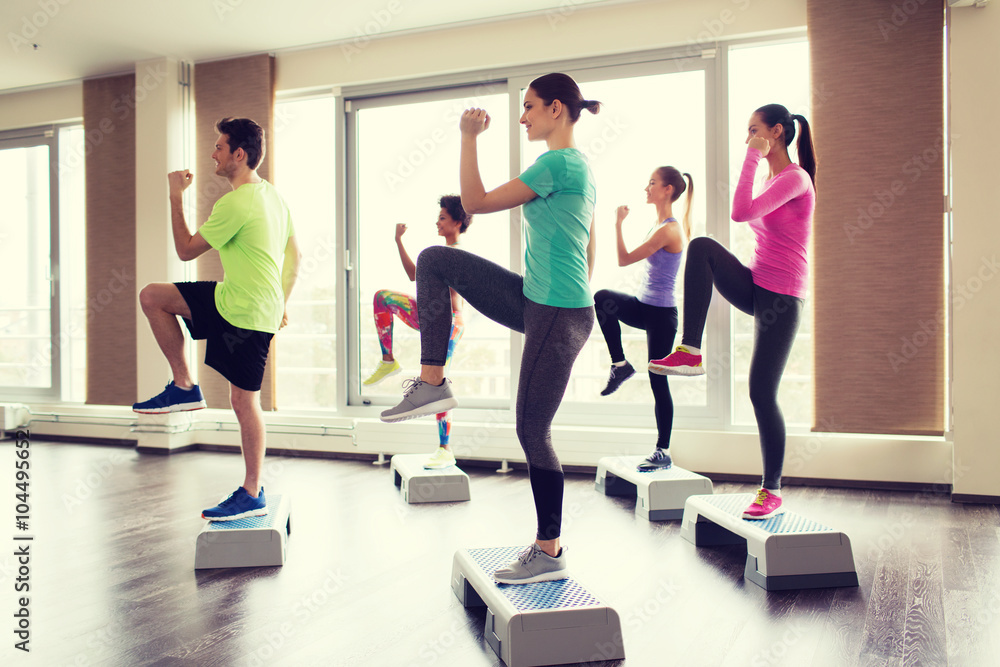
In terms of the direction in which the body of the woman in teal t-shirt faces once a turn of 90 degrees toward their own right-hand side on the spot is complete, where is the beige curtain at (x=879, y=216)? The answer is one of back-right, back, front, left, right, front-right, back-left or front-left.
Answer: front-right

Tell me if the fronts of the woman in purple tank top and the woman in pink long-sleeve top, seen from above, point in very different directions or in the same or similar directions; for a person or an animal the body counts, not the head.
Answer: same or similar directions

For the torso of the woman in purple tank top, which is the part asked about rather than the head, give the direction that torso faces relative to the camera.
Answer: to the viewer's left

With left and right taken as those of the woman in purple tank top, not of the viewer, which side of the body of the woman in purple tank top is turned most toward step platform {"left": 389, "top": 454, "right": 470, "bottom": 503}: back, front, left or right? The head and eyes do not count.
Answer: front

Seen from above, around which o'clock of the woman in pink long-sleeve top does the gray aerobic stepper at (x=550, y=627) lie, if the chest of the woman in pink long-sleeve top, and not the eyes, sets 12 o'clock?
The gray aerobic stepper is roughly at 10 o'clock from the woman in pink long-sleeve top.

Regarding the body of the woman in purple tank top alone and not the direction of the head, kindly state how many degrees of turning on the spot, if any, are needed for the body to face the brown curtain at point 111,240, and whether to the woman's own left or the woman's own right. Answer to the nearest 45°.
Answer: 0° — they already face it

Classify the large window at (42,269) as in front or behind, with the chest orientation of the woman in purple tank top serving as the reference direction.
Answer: in front

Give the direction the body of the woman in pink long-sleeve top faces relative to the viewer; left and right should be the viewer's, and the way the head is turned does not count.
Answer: facing to the left of the viewer

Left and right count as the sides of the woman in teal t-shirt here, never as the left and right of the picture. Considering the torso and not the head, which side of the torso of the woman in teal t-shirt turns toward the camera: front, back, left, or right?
left

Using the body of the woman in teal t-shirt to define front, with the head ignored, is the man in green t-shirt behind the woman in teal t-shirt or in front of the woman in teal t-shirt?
in front

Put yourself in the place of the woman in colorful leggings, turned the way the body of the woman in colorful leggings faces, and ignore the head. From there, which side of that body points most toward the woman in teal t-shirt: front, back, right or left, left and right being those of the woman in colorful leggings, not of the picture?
left

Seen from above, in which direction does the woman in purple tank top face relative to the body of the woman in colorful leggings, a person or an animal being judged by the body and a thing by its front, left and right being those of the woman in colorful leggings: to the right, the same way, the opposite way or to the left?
the same way
